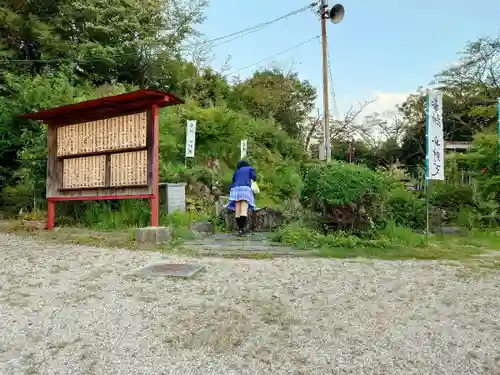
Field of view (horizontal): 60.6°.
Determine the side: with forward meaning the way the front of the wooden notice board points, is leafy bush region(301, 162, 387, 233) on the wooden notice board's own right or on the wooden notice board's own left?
on the wooden notice board's own left

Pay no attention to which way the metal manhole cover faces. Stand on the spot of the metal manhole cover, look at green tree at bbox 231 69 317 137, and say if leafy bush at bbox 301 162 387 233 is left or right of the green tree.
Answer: right

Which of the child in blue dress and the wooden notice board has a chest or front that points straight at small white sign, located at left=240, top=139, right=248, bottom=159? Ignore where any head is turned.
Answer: the child in blue dress

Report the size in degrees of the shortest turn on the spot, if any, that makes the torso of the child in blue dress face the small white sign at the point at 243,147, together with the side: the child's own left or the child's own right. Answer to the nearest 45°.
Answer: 0° — they already face it

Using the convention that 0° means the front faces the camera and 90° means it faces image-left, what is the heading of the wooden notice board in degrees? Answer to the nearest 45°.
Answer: approximately 45°

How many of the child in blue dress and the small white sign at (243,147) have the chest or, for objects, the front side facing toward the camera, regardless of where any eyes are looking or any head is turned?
1

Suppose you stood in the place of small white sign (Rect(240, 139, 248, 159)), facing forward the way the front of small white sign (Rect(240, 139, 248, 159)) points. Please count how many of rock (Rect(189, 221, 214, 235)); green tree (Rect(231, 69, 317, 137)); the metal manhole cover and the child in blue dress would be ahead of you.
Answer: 3

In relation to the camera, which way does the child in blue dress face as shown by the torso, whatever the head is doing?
away from the camera

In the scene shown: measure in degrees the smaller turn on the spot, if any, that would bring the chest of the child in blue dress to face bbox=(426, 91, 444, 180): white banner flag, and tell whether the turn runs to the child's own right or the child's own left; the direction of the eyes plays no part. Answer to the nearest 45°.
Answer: approximately 90° to the child's own right

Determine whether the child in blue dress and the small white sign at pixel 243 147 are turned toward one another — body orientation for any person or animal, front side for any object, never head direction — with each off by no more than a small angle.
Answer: yes

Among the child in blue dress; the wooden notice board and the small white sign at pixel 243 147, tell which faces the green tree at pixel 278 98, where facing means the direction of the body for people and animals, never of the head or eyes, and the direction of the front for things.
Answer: the child in blue dress

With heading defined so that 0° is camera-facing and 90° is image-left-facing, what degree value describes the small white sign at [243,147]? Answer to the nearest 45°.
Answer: approximately 0°

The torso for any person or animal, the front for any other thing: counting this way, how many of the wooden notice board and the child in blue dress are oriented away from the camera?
1

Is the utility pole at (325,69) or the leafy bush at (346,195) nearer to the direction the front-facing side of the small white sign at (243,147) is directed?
the leafy bush

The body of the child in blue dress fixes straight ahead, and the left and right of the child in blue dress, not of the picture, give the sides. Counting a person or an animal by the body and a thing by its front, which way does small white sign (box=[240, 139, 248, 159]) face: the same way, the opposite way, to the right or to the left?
the opposite way
